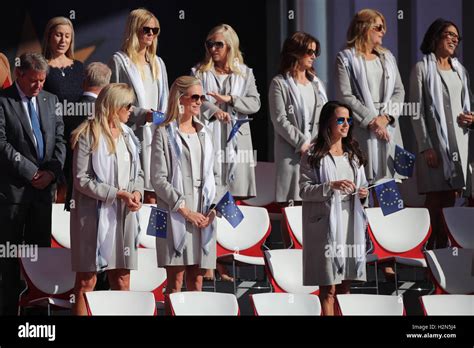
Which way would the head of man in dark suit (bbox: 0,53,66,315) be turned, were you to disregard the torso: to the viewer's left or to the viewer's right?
to the viewer's right

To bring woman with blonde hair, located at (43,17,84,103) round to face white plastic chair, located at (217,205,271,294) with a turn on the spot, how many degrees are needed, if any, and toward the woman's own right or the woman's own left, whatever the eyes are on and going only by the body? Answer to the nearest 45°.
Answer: approximately 90° to the woman's own left

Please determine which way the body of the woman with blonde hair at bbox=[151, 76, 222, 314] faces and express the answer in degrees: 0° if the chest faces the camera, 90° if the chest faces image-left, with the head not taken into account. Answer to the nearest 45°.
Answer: approximately 315°

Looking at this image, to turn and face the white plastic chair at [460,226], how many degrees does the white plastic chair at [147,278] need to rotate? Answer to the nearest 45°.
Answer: approximately 90° to its left

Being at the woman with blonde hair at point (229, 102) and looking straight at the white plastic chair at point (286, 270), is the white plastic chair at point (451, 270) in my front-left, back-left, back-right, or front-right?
front-left

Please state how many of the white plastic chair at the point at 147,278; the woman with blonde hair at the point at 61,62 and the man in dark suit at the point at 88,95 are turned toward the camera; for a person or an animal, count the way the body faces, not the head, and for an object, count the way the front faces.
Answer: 2

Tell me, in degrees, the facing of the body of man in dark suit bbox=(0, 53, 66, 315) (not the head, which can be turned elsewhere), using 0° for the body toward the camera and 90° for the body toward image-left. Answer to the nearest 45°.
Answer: approximately 315°

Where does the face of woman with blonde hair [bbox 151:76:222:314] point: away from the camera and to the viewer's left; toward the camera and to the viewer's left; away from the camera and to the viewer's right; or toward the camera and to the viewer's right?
toward the camera and to the viewer's right

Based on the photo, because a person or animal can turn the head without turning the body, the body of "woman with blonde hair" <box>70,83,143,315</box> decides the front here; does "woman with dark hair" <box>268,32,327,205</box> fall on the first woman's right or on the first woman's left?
on the first woman's left
